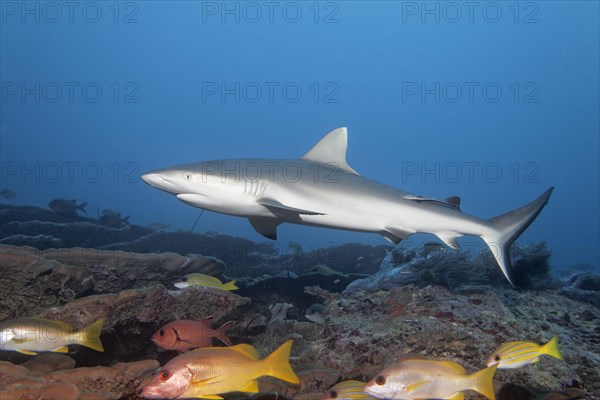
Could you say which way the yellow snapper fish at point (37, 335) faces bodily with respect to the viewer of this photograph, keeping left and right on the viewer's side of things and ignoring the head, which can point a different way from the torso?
facing to the left of the viewer

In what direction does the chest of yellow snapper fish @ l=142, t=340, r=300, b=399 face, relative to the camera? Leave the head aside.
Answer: to the viewer's left

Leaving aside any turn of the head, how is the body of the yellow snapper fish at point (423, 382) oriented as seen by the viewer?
to the viewer's left

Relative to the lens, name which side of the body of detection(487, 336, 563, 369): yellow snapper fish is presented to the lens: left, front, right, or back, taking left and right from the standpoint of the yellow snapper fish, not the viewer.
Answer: left

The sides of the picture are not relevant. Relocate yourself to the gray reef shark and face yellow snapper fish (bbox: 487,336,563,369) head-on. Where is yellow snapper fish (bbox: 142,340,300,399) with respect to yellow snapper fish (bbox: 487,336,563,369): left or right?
right

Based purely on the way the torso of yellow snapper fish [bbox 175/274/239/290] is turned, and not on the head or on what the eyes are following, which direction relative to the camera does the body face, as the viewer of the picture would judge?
to the viewer's left

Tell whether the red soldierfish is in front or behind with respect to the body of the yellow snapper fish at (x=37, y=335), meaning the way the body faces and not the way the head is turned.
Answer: behind

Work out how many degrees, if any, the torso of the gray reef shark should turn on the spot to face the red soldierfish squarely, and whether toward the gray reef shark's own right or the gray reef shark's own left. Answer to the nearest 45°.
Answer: approximately 45° to the gray reef shark's own left
